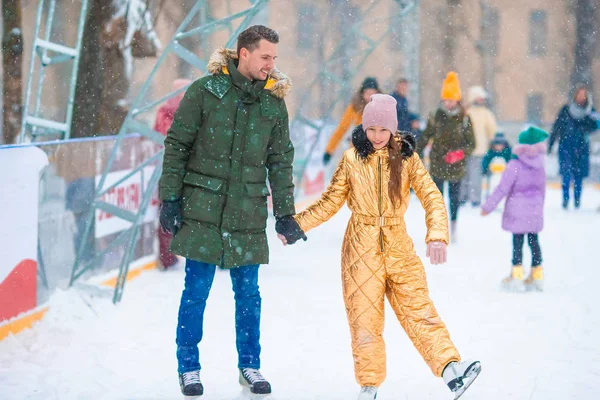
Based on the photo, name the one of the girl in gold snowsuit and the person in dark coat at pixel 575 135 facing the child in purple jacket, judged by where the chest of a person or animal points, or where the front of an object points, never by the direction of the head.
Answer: the person in dark coat

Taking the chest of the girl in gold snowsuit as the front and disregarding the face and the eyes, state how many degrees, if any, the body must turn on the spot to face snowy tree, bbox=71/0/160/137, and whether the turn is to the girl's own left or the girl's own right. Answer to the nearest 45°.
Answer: approximately 135° to the girl's own right

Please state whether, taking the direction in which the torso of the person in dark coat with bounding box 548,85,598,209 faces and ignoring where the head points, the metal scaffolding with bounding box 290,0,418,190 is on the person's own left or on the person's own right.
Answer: on the person's own right

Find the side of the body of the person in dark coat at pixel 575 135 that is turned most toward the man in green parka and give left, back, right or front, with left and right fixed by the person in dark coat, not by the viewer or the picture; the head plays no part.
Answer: front

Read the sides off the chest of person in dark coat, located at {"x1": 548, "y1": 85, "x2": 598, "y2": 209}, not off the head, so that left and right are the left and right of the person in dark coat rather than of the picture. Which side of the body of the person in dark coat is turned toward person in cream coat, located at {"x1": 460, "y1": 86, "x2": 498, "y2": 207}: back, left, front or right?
right

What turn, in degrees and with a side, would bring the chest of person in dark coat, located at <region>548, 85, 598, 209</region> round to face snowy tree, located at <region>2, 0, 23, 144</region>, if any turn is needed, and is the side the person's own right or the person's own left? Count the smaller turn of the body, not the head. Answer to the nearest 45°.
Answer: approximately 45° to the person's own right

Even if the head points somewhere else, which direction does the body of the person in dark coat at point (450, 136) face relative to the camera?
toward the camera

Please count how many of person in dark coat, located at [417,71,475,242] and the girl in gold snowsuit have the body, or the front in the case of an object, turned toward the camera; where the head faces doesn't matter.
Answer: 2

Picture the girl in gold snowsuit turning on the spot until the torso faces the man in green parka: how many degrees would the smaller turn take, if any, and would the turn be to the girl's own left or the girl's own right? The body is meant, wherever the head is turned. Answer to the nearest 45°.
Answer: approximately 90° to the girl's own right

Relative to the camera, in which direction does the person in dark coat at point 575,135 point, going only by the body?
toward the camera

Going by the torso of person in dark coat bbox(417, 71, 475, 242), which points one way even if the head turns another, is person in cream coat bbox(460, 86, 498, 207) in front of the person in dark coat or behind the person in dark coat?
behind

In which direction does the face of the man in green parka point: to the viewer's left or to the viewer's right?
to the viewer's right
